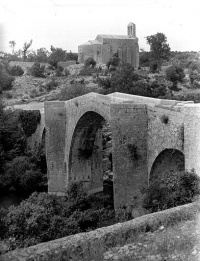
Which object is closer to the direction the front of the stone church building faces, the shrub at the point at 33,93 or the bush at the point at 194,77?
the bush

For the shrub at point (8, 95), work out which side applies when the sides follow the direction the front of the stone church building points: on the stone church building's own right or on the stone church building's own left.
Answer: on the stone church building's own right

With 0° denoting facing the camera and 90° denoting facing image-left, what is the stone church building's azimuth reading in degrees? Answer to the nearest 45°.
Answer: approximately 270°

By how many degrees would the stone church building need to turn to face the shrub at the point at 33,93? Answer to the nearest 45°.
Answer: approximately 135° to its right

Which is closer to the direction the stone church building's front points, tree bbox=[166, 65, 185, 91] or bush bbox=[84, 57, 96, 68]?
the tree

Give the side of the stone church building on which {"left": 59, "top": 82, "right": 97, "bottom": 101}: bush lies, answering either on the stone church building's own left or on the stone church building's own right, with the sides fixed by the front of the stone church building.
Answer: on the stone church building's own right

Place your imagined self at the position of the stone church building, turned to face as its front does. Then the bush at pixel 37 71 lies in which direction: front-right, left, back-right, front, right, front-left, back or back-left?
back-right

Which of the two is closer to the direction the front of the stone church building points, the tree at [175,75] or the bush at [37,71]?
the tree

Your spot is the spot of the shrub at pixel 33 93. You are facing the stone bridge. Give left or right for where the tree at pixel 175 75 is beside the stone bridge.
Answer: left
